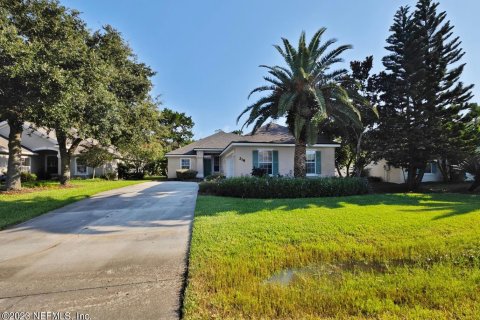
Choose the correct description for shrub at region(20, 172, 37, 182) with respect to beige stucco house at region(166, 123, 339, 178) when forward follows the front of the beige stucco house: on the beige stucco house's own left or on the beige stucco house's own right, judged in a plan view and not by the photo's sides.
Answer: on the beige stucco house's own right

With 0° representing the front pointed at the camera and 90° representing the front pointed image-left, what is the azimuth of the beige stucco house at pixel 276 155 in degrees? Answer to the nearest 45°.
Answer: approximately 0°

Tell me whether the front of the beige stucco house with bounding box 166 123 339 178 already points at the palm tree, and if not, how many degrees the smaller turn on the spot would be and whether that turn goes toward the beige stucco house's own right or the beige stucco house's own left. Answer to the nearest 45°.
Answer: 0° — it already faces it

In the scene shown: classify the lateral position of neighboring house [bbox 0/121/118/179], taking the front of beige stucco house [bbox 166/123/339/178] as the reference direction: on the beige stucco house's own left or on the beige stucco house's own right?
on the beige stucco house's own right

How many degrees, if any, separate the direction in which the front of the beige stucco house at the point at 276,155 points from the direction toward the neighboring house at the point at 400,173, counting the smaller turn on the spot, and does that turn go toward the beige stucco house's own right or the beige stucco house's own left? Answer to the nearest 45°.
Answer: approximately 135° to the beige stucco house's own left

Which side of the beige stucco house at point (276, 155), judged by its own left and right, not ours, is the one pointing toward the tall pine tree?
left
